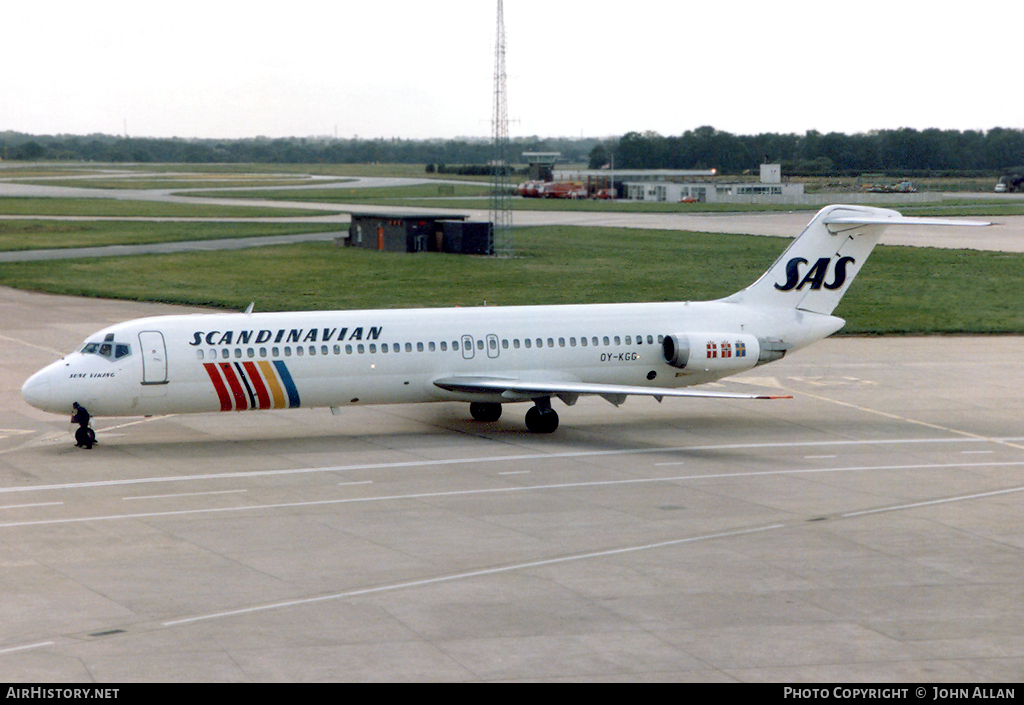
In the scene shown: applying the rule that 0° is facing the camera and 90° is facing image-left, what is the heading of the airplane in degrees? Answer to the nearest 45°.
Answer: approximately 45°
